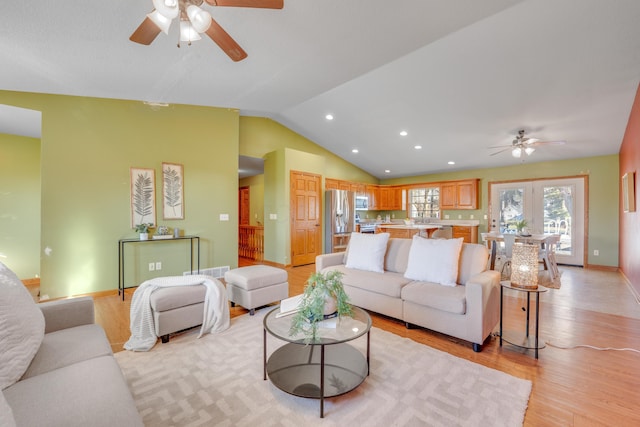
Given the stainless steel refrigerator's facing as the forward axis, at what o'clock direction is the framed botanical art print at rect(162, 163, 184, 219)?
The framed botanical art print is roughly at 3 o'clock from the stainless steel refrigerator.

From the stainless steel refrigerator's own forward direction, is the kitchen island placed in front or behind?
in front

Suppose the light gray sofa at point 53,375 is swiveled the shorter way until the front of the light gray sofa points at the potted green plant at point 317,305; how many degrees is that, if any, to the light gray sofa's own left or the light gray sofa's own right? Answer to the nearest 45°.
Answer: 0° — it already faces it

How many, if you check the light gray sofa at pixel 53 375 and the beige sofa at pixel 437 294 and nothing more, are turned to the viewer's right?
1

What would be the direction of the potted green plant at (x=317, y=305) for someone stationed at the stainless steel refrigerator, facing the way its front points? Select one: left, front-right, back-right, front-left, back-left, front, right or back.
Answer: front-right

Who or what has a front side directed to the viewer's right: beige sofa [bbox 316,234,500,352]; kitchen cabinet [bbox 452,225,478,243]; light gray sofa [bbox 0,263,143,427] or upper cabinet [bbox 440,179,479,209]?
light gray sofa [bbox 0,263,143,427]

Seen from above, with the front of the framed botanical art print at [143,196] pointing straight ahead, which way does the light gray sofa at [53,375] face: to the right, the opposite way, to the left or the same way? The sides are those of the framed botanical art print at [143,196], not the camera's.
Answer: to the left

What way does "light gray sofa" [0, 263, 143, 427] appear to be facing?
to the viewer's right

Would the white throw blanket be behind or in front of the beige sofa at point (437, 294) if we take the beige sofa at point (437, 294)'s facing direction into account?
in front
